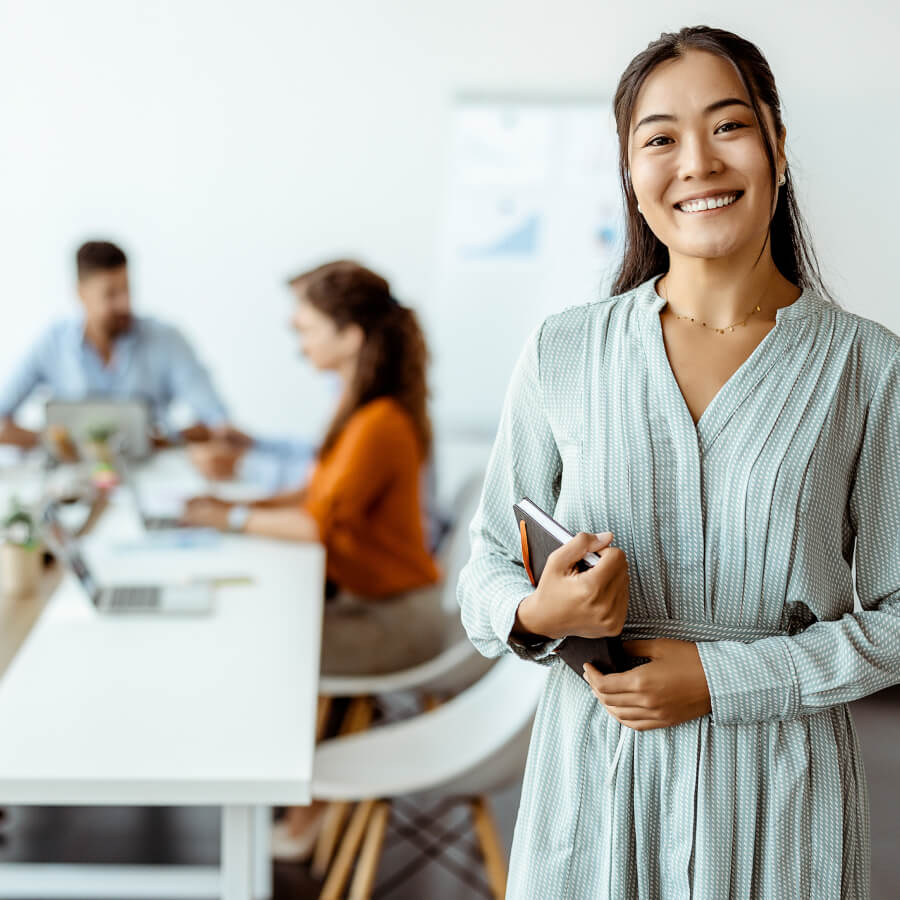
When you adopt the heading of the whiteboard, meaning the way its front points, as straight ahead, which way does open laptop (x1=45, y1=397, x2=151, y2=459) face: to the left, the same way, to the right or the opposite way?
the opposite way

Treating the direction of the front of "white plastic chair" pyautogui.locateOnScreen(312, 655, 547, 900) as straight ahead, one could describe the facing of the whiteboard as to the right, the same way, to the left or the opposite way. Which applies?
to the left

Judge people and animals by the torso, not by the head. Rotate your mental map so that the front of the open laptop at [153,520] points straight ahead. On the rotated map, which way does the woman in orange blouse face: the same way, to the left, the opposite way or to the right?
the opposite way

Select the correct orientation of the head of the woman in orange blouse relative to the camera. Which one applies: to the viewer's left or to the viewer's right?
to the viewer's left

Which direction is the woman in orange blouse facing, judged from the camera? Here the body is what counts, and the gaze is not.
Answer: to the viewer's left

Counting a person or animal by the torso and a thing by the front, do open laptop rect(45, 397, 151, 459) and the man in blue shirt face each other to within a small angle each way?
yes

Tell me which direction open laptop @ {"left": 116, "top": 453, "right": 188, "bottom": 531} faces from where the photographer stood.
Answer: facing to the right of the viewer

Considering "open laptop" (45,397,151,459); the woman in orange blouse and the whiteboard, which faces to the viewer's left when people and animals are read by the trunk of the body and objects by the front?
the woman in orange blouse

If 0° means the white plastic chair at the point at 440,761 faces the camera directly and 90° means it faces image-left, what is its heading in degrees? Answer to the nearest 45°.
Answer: approximately 90°

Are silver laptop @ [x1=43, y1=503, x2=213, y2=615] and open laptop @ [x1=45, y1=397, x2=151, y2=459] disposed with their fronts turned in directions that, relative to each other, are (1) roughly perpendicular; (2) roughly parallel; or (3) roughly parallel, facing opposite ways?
roughly perpendicular

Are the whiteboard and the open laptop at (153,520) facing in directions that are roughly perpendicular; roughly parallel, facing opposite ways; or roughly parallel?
roughly perpendicular
